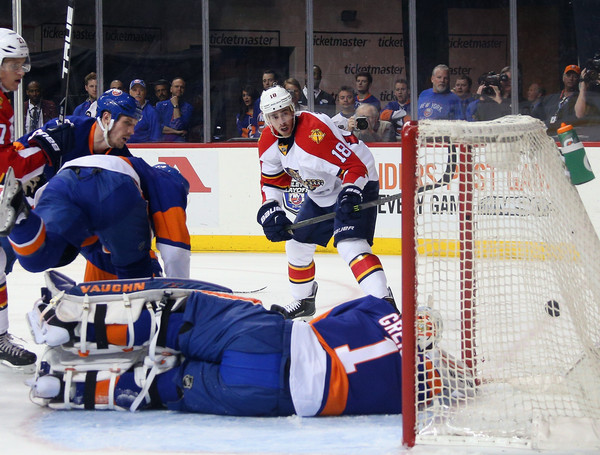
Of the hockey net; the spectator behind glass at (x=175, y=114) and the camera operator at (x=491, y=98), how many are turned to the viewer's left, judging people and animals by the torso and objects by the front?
1

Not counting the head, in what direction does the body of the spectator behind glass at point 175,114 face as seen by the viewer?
toward the camera

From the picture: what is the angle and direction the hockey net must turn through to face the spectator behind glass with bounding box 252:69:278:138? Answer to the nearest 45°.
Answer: approximately 45° to its right

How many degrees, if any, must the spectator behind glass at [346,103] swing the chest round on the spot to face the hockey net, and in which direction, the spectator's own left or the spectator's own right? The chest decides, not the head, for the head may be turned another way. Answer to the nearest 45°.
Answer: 0° — they already face it

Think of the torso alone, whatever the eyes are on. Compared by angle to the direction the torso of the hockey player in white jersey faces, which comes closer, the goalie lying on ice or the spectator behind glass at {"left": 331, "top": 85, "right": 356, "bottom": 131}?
the goalie lying on ice

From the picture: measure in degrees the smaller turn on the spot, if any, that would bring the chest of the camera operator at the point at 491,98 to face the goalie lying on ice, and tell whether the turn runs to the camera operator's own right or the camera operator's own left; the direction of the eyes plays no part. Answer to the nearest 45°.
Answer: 0° — they already face them

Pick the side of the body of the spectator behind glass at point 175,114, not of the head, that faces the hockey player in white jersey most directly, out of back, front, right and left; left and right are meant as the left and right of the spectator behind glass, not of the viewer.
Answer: front

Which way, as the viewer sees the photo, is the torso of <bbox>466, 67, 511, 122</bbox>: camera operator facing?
toward the camera
